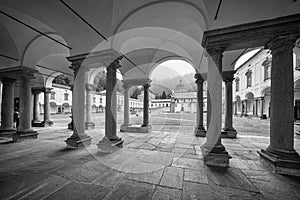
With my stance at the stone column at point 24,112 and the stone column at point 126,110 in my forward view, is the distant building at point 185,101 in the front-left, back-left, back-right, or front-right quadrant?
front-left

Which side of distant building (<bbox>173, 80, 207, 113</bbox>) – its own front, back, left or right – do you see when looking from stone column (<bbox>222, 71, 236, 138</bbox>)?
front

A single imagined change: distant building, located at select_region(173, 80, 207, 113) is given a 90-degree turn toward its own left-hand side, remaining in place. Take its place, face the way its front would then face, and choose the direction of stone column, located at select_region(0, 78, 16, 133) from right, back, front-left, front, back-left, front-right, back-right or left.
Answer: right

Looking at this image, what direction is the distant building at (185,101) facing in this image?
toward the camera

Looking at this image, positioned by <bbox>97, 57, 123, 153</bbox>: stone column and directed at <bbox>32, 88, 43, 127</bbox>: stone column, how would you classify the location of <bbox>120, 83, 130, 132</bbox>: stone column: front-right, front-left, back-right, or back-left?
front-right

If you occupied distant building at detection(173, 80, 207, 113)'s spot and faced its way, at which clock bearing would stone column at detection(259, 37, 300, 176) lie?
The stone column is roughly at 12 o'clock from the distant building.

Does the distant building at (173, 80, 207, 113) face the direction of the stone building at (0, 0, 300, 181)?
yes

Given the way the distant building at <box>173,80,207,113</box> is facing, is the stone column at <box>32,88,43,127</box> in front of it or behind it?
in front

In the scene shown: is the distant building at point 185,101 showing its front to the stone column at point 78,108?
yes

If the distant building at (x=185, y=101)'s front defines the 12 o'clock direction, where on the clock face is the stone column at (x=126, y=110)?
The stone column is roughly at 12 o'clock from the distant building.

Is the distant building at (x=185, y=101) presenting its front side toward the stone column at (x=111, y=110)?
yes
